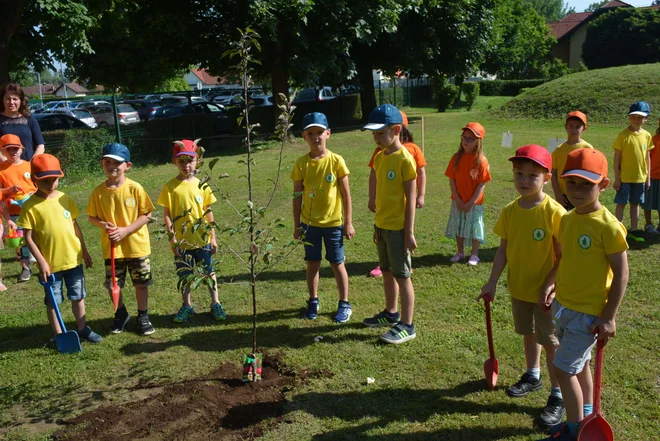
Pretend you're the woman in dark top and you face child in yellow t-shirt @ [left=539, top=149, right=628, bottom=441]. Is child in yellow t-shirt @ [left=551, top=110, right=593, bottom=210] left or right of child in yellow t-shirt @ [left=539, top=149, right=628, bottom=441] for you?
left

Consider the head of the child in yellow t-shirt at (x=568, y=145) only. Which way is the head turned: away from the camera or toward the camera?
toward the camera

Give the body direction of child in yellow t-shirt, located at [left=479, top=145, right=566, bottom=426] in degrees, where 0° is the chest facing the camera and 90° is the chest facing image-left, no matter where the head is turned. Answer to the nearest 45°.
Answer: approximately 45°

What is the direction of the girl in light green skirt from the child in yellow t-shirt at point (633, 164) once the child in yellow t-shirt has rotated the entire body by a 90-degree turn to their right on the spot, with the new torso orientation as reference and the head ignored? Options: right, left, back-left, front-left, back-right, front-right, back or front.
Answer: front-left

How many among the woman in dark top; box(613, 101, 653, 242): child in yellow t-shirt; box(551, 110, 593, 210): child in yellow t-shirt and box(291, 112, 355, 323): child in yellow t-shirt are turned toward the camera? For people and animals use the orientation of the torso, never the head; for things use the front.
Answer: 4

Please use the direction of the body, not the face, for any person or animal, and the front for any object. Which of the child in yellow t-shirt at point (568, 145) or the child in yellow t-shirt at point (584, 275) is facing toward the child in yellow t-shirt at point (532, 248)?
the child in yellow t-shirt at point (568, 145)

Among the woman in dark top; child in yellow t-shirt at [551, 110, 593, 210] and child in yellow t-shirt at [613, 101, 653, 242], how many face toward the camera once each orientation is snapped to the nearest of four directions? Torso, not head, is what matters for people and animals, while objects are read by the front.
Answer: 3

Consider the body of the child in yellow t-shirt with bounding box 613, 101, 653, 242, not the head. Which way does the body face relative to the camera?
toward the camera

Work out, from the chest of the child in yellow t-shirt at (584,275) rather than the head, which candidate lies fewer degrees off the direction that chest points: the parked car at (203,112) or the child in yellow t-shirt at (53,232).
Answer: the child in yellow t-shirt

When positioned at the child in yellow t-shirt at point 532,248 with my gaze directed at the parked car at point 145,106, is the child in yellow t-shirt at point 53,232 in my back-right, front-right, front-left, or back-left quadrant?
front-left

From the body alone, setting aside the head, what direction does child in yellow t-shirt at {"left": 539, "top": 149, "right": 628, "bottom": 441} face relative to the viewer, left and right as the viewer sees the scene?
facing the viewer and to the left of the viewer

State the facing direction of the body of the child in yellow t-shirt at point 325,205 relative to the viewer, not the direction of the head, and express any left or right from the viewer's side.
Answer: facing the viewer

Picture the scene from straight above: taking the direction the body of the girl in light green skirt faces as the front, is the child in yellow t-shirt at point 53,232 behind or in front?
in front

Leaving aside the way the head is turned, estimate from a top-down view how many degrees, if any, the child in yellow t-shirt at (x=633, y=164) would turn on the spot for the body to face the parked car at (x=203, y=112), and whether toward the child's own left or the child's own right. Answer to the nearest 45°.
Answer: approximately 135° to the child's own right

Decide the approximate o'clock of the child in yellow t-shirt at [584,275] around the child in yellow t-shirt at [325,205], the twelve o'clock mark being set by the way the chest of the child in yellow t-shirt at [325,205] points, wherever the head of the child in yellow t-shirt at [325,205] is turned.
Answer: the child in yellow t-shirt at [584,275] is roughly at 11 o'clock from the child in yellow t-shirt at [325,205].
